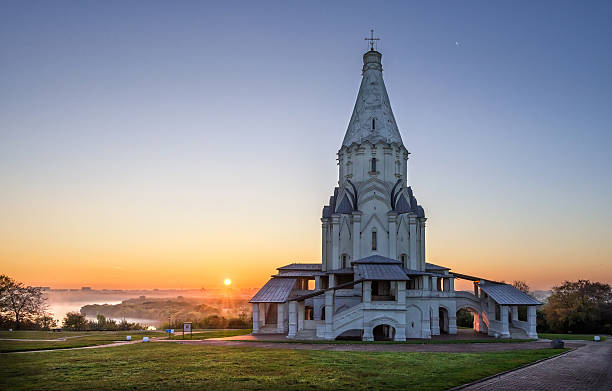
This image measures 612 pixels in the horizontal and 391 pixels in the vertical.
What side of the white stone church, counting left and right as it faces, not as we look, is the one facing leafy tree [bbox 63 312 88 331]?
right

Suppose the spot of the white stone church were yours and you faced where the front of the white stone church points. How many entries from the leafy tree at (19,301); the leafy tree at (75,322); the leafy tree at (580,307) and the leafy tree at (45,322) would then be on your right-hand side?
3

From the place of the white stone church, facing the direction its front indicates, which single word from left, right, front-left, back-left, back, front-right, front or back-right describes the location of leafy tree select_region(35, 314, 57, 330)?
right

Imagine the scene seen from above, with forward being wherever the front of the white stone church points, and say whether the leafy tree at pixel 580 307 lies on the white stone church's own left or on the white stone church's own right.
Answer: on the white stone church's own left

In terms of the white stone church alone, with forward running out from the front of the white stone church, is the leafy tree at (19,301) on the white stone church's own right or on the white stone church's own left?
on the white stone church's own right

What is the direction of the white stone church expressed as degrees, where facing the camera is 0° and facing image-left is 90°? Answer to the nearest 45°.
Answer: approximately 0°

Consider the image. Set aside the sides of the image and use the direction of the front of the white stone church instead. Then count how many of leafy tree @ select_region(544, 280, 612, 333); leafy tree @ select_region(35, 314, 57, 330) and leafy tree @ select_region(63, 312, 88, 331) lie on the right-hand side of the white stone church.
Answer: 2
